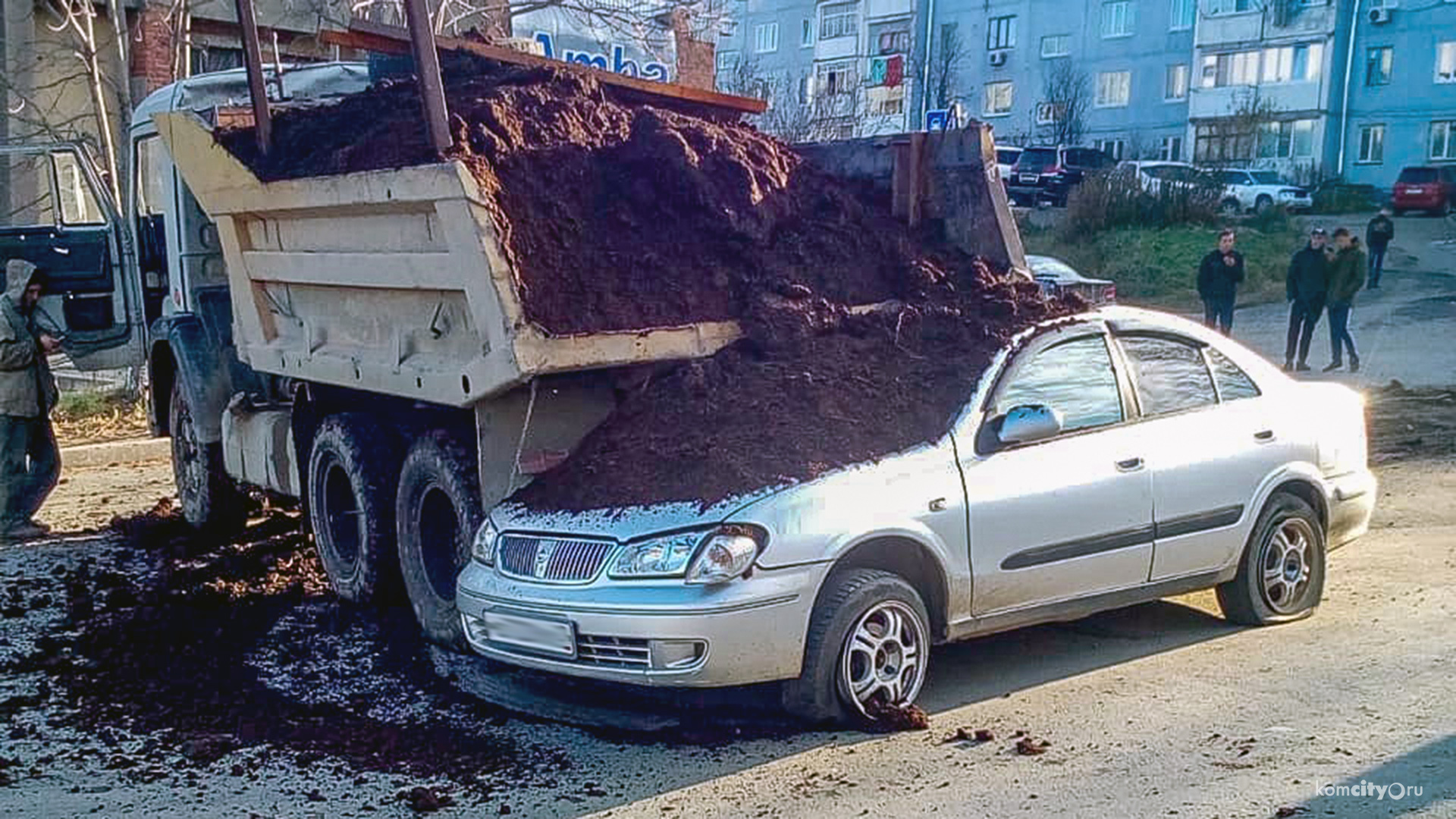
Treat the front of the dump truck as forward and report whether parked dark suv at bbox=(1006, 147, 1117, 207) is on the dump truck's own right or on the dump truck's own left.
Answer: on the dump truck's own right

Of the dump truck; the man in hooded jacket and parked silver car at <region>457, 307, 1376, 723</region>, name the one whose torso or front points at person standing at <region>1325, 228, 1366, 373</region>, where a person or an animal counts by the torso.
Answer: the man in hooded jacket

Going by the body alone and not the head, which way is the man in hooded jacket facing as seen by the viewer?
to the viewer's right

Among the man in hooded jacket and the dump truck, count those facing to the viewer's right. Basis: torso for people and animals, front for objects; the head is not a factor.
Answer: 1

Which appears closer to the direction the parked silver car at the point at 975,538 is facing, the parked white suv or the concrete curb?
the concrete curb
